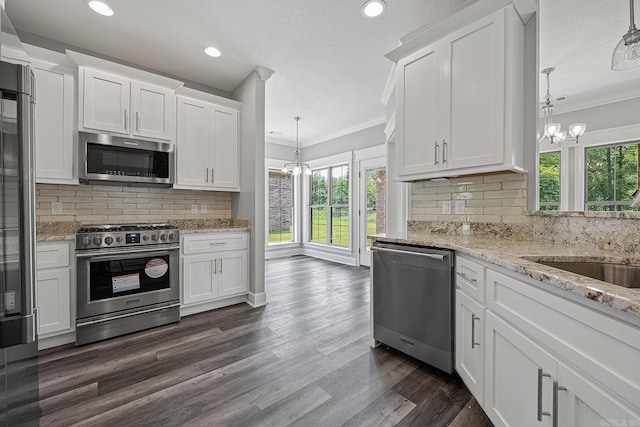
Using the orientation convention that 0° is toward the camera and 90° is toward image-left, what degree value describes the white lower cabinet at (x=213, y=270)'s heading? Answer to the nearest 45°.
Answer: approximately 315°

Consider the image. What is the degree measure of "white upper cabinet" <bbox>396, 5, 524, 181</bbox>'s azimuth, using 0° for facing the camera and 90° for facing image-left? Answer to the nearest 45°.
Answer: approximately 45°

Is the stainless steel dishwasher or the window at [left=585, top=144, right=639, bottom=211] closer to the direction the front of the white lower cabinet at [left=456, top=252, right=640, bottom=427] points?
the stainless steel dishwasher

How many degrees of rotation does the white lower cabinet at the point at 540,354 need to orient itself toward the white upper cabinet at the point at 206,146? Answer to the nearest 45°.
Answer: approximately 45° to its right

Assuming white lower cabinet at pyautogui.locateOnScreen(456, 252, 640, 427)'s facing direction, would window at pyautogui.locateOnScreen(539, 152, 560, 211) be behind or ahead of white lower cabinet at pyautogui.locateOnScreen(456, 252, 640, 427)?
behind

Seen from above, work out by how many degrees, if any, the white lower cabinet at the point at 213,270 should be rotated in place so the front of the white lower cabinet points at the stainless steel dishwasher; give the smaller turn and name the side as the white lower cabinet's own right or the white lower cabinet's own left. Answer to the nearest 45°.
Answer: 0° — it already faces it

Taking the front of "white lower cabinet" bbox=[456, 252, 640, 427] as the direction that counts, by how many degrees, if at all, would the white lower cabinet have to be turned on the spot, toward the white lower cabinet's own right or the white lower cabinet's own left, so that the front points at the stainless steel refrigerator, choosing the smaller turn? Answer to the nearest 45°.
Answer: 0° — it already faces it

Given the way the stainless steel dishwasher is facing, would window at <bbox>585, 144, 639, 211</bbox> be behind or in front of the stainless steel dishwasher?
behind

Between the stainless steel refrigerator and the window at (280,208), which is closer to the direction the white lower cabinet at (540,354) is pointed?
the stainless steel refrigerator
